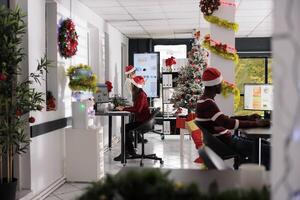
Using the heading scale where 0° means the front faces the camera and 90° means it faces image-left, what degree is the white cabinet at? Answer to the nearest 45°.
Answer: approximately 270°

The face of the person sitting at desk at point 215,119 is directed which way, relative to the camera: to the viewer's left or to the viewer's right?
to the viewer's right

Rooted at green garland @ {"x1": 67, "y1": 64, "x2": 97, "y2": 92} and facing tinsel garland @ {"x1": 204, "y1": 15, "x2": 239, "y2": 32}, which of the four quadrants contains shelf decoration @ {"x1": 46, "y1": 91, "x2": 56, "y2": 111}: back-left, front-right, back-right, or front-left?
back-right

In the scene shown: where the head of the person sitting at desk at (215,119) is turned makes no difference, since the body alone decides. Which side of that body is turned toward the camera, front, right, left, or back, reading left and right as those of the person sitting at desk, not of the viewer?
right

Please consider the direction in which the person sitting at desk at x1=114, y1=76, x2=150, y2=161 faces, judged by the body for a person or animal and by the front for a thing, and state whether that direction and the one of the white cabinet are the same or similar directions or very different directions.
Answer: very different directions

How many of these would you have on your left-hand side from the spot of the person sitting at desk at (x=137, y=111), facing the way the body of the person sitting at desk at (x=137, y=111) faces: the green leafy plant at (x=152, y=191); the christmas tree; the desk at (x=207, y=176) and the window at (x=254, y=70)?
2

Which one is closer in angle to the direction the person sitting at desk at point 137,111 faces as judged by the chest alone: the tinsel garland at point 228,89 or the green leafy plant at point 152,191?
the green leafy plant

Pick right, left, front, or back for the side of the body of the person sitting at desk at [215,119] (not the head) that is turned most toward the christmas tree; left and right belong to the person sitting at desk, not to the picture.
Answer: left

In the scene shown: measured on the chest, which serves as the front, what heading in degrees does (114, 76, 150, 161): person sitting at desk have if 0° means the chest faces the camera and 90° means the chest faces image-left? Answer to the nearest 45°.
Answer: approximately 90°

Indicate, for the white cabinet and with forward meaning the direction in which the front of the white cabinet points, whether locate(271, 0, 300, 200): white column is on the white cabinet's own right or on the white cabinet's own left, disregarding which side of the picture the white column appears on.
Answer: on the white cabinet's own right

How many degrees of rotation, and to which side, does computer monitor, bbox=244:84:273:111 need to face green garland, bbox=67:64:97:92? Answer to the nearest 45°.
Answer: approximately 45° to its right

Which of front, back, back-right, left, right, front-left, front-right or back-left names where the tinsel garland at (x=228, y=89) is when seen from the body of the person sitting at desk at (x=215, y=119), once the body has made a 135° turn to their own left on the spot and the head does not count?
front-right
